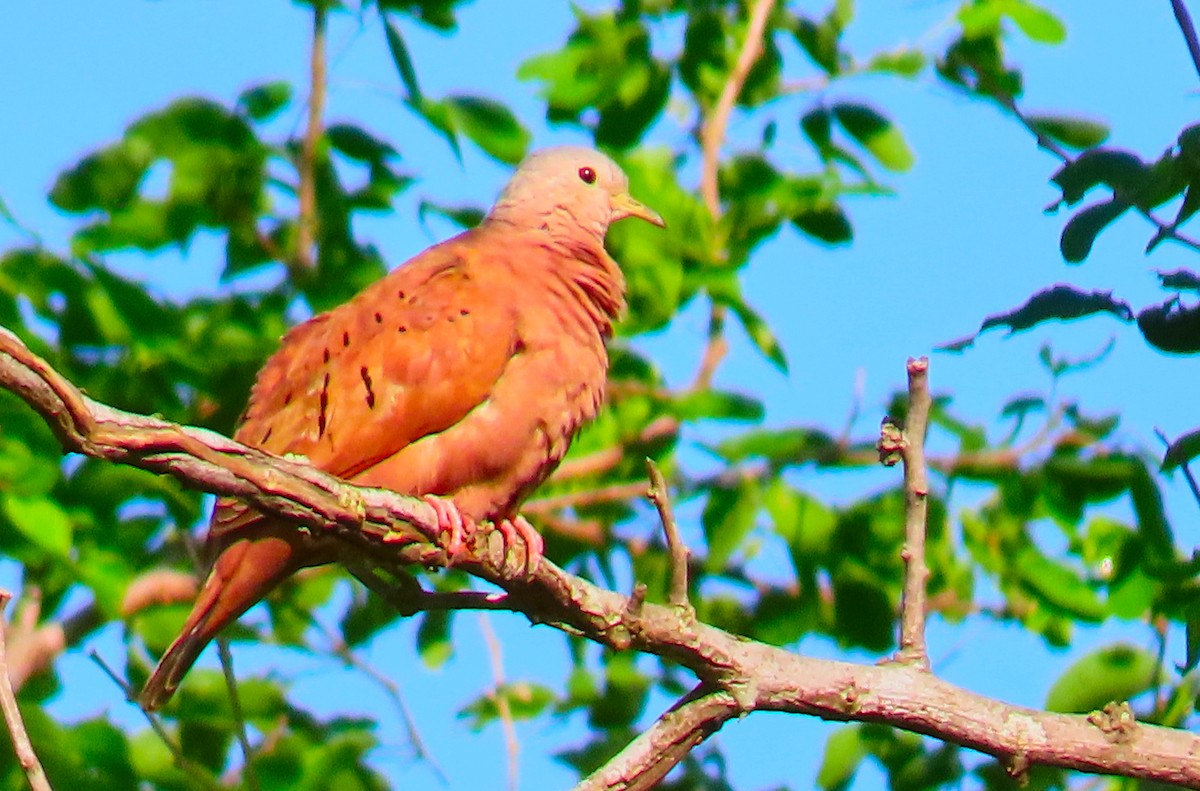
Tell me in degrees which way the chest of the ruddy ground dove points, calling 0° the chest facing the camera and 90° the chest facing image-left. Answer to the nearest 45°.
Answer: approximately 270°

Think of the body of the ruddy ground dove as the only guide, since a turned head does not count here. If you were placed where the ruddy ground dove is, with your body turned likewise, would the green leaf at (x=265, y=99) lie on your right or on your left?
on your left

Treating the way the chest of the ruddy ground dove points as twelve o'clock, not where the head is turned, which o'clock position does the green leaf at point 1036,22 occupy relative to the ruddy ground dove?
The green leaf is roughly at 11 o'clock from the ruddy ground dove.

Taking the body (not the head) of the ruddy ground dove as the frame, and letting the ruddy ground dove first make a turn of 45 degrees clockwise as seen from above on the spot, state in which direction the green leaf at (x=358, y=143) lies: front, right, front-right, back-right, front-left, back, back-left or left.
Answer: back-left

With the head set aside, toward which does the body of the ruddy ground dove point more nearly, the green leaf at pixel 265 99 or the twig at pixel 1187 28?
the twig

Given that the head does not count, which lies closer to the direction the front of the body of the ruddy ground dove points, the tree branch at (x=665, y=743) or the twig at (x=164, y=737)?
the tree branch

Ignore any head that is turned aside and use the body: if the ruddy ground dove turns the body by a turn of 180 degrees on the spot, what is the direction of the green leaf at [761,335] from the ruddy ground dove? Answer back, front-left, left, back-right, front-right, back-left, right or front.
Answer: back-right

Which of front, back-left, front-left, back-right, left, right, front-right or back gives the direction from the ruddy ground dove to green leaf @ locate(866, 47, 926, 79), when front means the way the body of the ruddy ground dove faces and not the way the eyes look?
front-left
